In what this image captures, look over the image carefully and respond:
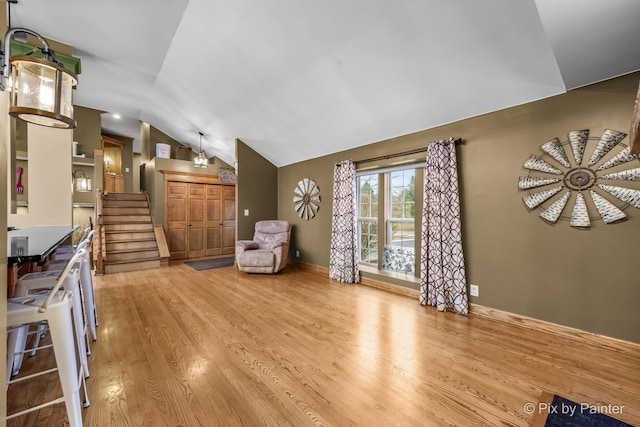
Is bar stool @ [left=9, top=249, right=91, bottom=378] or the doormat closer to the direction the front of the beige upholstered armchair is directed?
the bar stool

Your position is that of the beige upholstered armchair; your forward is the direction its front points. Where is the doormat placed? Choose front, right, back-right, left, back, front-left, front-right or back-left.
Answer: right

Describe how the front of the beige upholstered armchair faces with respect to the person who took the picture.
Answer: facing the viewer and to the left of the viewer

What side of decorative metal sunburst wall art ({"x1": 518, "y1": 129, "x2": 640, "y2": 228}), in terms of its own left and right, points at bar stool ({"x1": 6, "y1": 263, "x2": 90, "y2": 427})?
front

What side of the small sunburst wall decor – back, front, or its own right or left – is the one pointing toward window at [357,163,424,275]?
left

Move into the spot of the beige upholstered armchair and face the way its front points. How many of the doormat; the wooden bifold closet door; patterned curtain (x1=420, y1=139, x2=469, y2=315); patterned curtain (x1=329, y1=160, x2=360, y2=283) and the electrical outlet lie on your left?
3

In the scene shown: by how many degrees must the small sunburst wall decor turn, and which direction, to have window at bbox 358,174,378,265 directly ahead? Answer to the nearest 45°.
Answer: approximately 90° to its left

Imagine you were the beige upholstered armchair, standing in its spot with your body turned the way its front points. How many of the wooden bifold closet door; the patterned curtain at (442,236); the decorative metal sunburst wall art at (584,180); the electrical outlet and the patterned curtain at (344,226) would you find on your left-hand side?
4

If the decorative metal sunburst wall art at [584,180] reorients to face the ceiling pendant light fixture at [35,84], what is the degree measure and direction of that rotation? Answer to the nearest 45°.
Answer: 0° — it already faces it

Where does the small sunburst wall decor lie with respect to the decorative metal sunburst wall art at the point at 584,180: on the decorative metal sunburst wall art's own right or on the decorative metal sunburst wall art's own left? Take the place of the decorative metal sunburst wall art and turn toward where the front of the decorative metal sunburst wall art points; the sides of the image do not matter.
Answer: on the decorative metal sunburst wall art's own right

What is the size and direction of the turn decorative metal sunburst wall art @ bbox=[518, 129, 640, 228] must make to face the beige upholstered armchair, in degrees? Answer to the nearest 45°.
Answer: approximately 45° to its right

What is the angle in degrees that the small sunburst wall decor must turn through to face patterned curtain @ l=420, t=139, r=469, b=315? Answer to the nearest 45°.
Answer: approximately 90° to its left

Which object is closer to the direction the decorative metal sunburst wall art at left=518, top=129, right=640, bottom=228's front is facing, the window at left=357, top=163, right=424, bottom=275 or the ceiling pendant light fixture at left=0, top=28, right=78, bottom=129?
the ceiling pendant light fixture

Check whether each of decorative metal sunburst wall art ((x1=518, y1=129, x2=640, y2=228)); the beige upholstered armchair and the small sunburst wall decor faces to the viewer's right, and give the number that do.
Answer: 0

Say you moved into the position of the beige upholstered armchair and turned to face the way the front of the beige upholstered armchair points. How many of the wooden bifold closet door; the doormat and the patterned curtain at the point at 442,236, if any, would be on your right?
2
